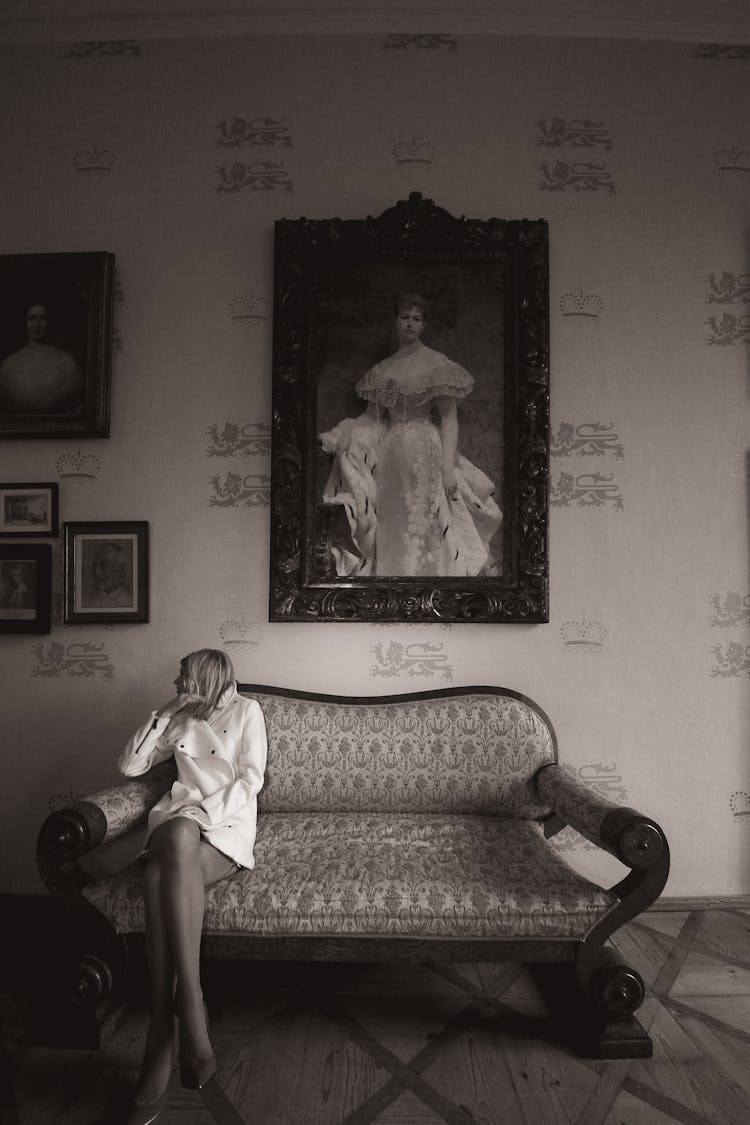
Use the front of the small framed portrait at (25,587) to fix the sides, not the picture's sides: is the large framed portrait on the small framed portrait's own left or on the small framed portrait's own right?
on the small framed portrait's own left

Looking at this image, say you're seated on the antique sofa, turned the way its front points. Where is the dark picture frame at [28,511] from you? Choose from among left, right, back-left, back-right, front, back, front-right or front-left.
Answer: back-right

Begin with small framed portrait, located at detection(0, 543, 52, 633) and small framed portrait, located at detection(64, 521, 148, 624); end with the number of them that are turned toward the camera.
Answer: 2

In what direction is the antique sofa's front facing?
toward the camera

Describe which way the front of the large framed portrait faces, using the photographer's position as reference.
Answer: facing the viewer

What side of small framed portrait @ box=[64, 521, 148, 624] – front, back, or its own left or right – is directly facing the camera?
front
